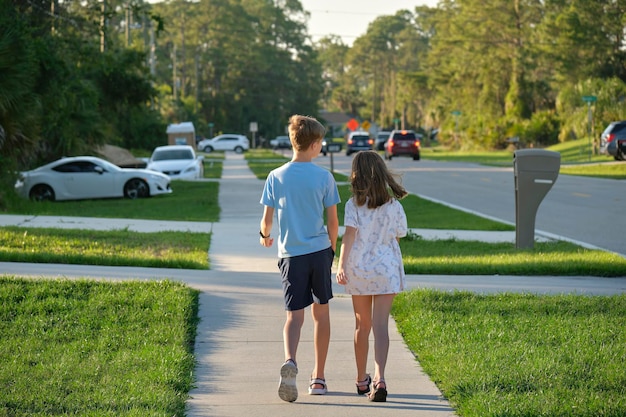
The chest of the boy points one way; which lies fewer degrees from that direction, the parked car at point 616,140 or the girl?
the parked car

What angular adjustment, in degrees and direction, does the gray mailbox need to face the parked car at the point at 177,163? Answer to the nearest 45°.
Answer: approximately 135° to its left

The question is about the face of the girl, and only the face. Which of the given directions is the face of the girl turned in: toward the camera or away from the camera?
away from the camera

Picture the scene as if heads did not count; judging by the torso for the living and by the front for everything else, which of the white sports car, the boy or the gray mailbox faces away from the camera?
the boy

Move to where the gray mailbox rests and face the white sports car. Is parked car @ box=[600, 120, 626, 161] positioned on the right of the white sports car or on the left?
right

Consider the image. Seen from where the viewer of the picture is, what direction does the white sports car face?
facing to the right of the viewer

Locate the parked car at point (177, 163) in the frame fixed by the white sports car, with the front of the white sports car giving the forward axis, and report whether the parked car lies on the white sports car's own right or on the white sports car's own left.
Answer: on the white sports car's own left

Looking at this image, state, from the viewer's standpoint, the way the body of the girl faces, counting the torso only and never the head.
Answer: away from the camera

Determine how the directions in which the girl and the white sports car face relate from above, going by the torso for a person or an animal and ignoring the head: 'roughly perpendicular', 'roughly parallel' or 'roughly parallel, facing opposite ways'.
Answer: roughly perpendicular

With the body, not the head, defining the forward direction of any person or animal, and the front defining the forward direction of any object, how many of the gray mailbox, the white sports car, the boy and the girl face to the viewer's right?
2

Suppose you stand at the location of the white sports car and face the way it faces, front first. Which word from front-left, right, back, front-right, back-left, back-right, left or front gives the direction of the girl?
right

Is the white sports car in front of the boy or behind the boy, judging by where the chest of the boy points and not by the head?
in front

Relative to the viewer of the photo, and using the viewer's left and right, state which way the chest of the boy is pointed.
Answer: facing away from the viewer

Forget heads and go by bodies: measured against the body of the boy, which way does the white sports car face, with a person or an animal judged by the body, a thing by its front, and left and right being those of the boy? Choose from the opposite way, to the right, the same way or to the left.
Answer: to the right

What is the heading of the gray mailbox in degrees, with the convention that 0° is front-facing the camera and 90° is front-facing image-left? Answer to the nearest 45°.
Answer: approximately 270°
